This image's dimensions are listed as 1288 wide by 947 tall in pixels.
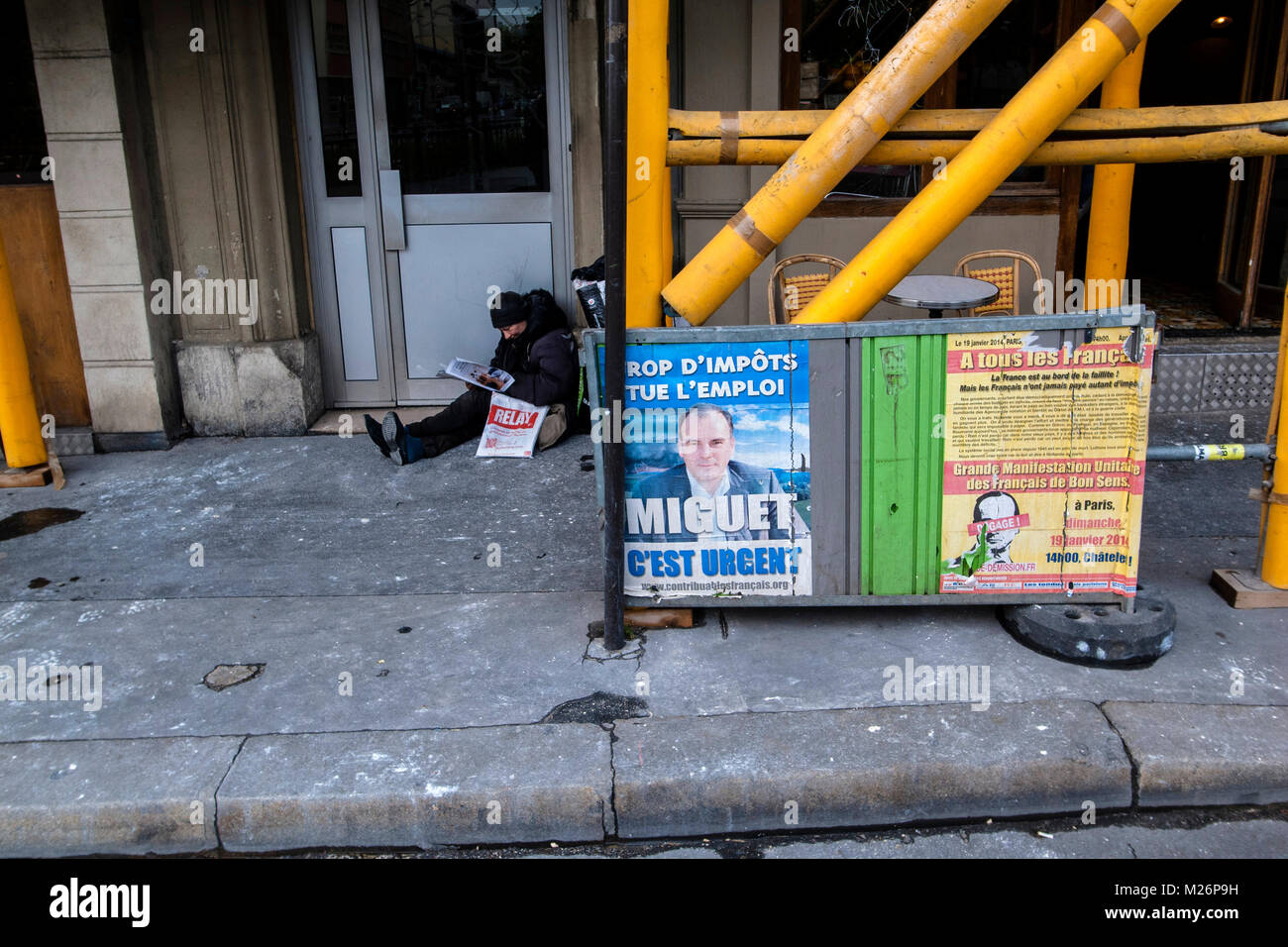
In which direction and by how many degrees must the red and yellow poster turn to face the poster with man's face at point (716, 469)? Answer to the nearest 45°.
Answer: approximately 90° to its right

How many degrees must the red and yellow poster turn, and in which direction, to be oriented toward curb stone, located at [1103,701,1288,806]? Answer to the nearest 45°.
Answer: approximately 45° to its left

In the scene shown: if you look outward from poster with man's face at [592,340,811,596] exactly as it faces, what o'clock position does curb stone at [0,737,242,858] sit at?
The curb stone is roughly at 2 o'clock from the poster with man's face.

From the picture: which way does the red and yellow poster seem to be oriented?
toward the camera

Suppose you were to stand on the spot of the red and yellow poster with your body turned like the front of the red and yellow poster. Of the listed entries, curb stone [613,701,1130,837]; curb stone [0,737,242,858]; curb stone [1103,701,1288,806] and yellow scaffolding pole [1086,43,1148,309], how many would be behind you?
1

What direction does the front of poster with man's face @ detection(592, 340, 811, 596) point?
toward the camera

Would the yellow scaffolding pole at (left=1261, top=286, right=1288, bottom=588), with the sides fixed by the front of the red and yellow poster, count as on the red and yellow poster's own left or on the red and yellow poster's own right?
on the red and yellow poster's own left

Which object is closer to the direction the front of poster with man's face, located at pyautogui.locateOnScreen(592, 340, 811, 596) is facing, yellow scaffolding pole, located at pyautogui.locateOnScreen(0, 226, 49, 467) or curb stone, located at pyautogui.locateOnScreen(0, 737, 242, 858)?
the curb stone

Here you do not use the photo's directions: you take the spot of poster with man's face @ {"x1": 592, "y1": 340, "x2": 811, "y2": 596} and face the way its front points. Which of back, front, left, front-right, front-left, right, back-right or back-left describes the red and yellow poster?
left

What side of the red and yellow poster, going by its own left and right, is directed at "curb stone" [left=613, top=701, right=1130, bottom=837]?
front
